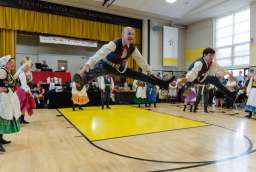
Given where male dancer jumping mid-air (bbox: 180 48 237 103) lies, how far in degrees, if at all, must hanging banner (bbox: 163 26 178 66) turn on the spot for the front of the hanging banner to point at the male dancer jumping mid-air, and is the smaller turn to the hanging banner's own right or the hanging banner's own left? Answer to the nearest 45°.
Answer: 0° — it already faces them

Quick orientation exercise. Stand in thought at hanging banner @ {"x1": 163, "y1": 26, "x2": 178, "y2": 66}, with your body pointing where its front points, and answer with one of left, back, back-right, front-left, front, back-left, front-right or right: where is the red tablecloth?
front-right

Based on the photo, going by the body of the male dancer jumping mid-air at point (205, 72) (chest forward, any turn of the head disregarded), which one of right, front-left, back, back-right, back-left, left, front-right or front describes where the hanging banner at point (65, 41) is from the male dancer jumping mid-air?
back

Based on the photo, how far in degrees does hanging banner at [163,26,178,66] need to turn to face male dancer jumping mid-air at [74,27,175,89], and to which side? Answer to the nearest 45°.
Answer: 0° — it already faces them

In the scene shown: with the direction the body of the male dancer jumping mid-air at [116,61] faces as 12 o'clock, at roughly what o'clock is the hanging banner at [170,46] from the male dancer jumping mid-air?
The hanging banner is roughly at 8 o'clock from the male dancer jumping mid-air.

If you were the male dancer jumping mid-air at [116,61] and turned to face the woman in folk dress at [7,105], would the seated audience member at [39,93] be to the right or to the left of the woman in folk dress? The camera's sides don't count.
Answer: right

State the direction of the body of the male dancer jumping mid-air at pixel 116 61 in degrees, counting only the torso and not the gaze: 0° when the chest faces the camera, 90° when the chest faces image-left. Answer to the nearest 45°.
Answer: approximately 315°

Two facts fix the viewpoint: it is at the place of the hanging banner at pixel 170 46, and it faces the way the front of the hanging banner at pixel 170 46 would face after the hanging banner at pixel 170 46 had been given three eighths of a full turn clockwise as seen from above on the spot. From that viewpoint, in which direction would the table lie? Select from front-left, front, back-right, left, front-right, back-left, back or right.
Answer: left

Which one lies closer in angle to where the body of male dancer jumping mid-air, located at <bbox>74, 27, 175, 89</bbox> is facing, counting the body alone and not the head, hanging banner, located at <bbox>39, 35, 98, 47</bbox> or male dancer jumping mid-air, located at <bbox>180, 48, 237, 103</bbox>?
the male dancer jumping mid-air

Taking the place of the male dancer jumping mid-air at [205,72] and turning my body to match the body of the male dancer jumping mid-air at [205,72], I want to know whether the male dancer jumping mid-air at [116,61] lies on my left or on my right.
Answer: on my right
